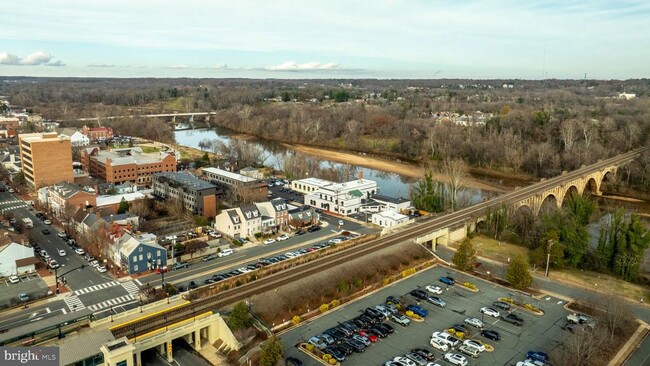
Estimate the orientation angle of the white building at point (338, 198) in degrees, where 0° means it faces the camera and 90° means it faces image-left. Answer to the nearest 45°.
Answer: approximately 45°

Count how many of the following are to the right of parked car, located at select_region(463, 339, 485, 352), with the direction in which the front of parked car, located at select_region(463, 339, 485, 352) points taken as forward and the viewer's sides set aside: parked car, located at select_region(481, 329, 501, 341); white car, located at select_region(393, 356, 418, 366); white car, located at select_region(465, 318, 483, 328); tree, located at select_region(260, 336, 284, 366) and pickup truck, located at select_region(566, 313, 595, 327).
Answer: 2
